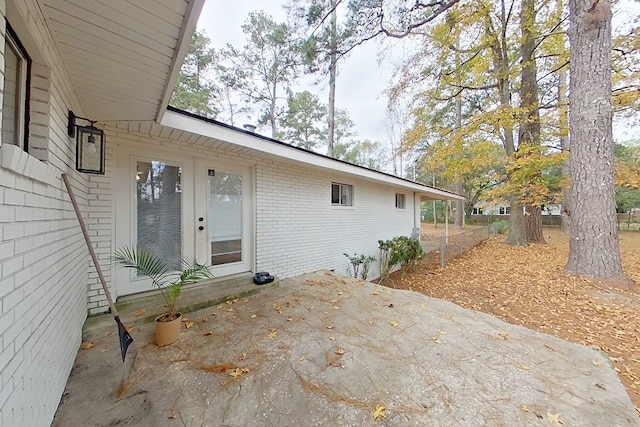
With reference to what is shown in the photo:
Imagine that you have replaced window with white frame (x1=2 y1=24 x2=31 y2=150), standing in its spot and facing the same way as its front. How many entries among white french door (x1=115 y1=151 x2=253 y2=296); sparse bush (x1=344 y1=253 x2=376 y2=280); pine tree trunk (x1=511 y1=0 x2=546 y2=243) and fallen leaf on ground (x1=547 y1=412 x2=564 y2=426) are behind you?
0

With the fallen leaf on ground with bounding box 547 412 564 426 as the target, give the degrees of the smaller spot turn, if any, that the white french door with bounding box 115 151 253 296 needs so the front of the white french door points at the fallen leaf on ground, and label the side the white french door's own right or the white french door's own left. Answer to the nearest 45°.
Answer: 0° — it already faces it

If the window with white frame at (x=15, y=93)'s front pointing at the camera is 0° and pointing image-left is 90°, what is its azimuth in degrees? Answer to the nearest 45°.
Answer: approximately 270°

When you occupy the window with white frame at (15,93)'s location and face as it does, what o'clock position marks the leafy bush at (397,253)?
The leafy bush is roughly at 12 o'clock from the window with white frame.

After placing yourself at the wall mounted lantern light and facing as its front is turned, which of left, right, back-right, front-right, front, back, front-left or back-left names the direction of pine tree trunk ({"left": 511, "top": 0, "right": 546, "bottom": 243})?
front

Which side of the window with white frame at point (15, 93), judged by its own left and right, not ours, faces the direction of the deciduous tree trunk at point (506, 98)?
front

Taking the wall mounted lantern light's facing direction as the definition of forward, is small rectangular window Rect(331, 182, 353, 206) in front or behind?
in front

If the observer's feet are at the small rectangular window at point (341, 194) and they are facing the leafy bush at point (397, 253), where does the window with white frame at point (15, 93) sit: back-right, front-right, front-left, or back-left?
back-right

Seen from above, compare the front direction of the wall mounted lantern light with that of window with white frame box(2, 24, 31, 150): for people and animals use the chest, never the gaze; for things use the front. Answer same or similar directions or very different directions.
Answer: same or similar directions

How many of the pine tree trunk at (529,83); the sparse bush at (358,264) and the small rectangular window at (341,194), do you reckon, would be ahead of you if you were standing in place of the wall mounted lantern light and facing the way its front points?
3

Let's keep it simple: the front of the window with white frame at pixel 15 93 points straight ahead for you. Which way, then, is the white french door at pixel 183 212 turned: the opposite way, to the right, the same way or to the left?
to the right

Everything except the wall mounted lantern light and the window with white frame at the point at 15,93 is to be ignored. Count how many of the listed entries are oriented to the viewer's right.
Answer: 2

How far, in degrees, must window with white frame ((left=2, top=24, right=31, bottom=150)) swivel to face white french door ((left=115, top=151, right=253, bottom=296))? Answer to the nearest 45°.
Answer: approximately 45° to its left

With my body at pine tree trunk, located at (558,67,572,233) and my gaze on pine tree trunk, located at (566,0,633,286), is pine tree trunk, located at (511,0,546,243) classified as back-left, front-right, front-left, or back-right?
front-right

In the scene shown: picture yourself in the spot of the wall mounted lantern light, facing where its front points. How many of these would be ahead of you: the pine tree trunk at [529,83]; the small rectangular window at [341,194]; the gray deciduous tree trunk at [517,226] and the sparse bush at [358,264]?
4

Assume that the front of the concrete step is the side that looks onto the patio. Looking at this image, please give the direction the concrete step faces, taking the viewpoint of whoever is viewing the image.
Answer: facing the viewer and to the right of the viewer

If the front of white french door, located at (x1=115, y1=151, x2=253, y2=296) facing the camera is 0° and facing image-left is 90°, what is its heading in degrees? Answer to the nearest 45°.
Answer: approximately 315°

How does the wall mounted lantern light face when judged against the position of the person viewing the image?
facing to the right of the viewer

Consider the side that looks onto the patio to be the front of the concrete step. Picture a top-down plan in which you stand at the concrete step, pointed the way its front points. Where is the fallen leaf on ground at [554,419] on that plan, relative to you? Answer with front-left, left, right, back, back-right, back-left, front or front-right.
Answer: front
